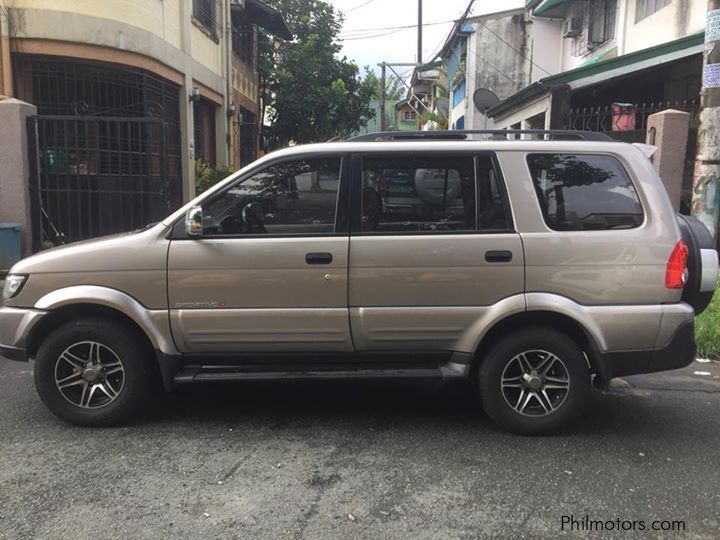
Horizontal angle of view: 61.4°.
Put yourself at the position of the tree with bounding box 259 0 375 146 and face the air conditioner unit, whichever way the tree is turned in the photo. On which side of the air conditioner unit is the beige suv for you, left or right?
right

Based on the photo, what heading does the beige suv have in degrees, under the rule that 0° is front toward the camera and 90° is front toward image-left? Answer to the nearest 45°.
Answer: approximately 90°

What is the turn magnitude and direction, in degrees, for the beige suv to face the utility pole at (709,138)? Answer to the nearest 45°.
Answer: approximately 135° to its right

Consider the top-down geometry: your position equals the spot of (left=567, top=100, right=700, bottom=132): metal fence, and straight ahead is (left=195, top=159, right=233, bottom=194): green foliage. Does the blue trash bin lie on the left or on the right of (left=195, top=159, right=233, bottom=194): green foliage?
left

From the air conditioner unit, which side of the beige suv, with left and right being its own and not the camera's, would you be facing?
right

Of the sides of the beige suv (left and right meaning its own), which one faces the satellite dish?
right

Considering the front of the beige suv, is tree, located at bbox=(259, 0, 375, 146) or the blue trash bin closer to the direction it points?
the blue trash bin

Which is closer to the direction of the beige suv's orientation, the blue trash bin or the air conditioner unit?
the blue trash bin

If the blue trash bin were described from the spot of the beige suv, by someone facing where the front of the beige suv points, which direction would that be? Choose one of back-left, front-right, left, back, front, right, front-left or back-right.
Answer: front-right

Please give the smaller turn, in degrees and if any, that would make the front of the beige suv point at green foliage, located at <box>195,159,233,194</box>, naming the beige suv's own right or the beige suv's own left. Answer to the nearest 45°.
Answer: approximately 90° to the beige suv's own right
